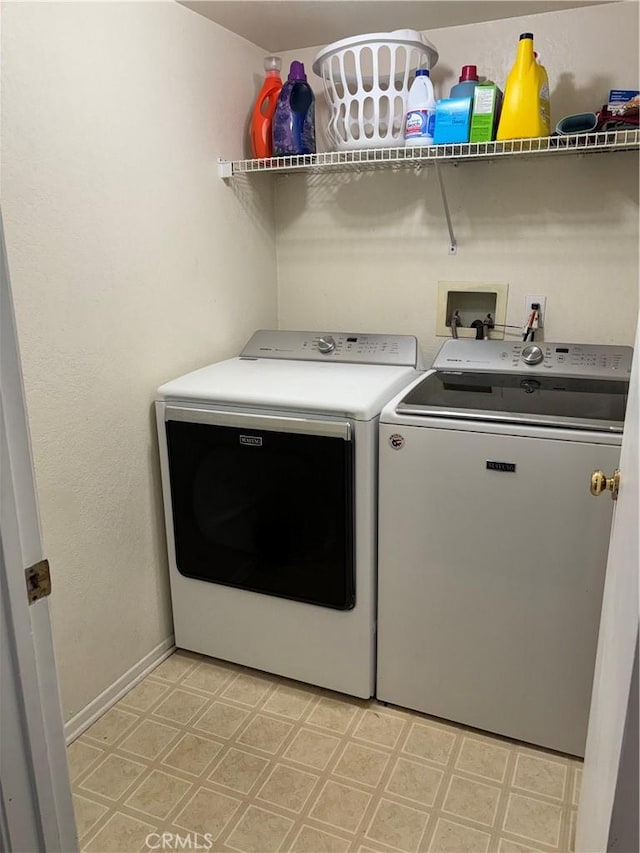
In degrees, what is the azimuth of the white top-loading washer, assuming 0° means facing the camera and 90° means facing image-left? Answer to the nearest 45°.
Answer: approximately 0°

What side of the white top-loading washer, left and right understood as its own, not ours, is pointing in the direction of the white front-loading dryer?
right

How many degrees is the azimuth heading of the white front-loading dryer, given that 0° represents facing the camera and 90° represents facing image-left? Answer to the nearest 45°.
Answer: approximately 45°

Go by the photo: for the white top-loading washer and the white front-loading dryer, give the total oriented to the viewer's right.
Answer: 0

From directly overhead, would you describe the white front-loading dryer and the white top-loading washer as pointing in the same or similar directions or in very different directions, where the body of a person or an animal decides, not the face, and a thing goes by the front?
same or similar directions
